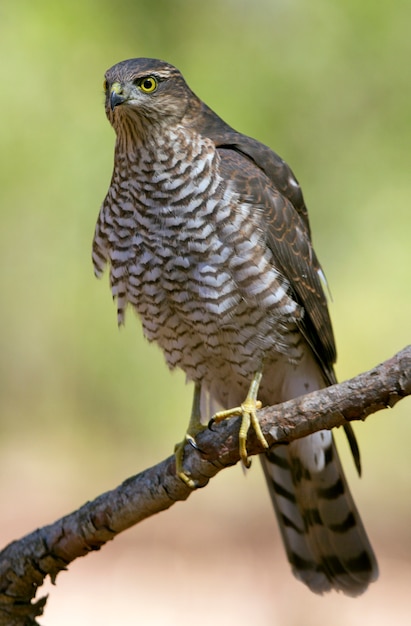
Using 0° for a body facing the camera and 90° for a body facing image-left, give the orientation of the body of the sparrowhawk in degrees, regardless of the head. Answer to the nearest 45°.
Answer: approximately 45°
